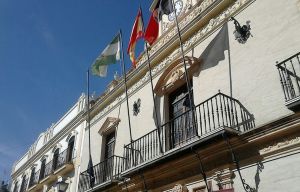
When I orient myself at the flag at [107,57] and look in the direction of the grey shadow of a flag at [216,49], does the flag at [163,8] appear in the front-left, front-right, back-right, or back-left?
front-left

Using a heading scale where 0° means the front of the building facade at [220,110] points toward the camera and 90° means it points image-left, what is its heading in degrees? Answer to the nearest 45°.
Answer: approximately 45°
